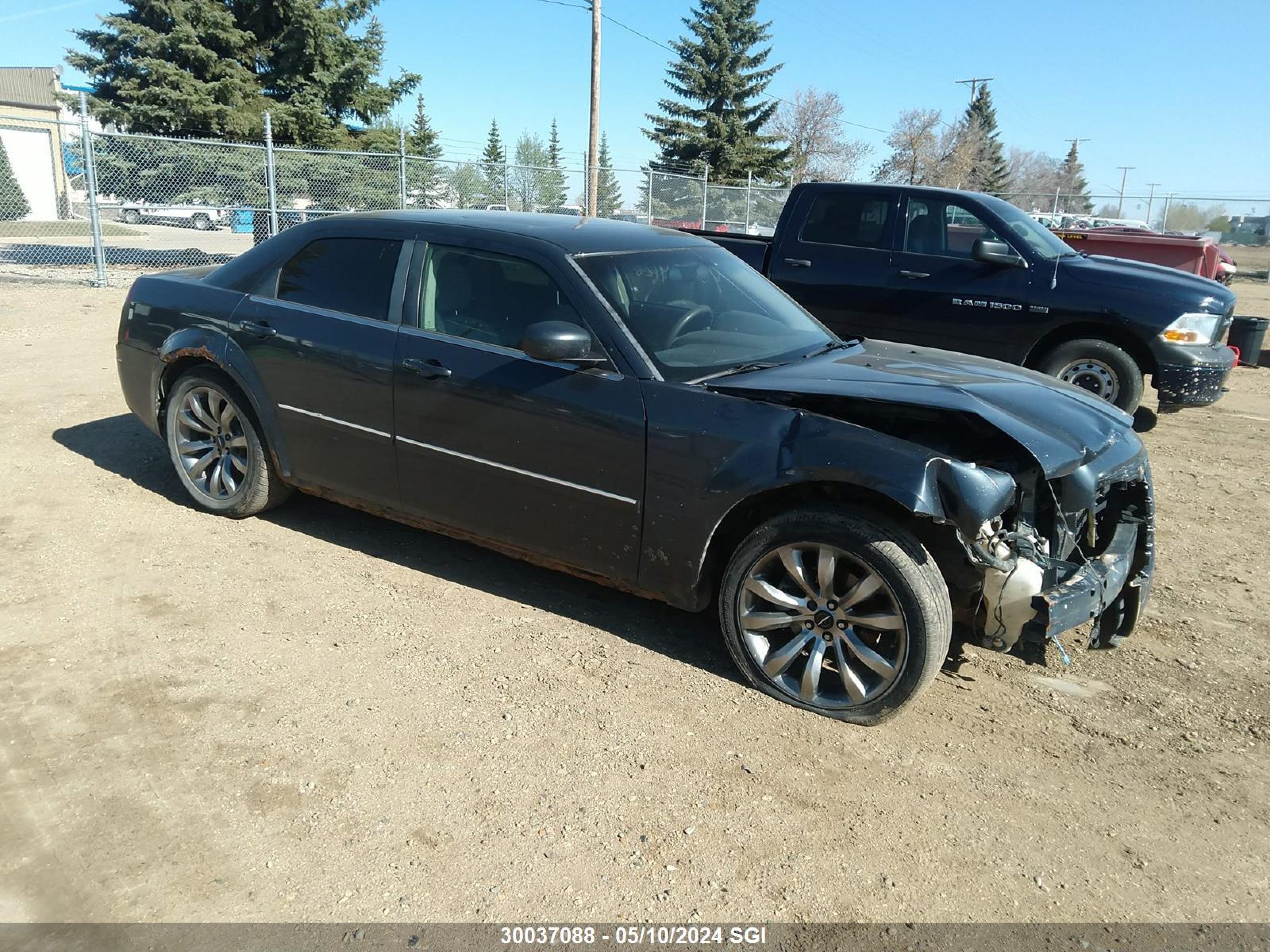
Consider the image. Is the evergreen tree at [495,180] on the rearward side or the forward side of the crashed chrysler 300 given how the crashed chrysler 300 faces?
on the rearward side

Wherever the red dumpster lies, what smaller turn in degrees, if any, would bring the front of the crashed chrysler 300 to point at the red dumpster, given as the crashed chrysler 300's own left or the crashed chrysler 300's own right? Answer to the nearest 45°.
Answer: approximately 90° to the crashed chrysler 300's own left

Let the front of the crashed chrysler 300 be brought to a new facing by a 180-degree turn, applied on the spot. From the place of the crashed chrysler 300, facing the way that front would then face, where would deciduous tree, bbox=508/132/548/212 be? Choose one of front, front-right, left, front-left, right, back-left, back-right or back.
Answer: front-right

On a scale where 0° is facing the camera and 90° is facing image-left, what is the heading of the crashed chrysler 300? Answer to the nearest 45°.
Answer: approximately 315°

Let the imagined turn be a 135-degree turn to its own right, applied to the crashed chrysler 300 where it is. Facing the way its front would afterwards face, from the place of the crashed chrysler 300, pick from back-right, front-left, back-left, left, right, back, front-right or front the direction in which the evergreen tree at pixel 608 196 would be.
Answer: right

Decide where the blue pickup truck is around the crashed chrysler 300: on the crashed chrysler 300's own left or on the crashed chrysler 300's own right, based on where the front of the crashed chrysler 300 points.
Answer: on the crashed chrysler 300's own left

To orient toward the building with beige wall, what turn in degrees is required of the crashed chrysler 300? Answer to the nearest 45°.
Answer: approximately 180°

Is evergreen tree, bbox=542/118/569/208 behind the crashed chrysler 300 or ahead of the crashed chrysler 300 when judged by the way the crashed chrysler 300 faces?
behind

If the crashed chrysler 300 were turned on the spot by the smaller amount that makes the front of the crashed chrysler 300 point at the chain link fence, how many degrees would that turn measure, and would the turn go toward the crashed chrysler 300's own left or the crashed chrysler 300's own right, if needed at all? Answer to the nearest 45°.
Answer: approximately 180°

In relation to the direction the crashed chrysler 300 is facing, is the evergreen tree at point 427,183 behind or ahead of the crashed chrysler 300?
behind

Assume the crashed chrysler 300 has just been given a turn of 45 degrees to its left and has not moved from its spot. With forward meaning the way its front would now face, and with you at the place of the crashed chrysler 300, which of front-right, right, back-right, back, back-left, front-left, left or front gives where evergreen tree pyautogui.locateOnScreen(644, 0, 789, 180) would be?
left

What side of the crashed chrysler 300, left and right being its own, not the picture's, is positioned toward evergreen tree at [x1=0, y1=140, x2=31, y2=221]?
back
